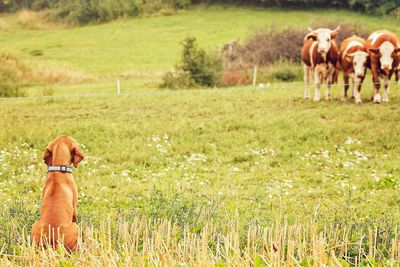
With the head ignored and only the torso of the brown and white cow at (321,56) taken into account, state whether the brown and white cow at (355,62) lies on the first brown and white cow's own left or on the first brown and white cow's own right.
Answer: on the first brown and white cow's own left

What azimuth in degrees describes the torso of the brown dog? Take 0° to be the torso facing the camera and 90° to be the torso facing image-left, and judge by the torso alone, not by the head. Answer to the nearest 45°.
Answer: approximately 180°

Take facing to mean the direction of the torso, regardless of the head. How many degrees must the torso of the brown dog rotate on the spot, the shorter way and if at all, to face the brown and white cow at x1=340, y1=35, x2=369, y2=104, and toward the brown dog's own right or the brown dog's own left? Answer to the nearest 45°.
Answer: approximately 45° to the brown dog's own right

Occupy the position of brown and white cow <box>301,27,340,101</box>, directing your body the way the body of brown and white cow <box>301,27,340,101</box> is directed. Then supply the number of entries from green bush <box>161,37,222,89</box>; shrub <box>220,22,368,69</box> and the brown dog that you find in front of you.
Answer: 1

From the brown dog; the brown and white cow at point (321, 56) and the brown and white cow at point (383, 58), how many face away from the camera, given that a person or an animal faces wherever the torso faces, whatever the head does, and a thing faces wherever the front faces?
1

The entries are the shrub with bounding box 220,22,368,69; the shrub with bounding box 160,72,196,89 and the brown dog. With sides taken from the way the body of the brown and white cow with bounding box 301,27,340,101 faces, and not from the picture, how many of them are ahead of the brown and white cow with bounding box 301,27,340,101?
1

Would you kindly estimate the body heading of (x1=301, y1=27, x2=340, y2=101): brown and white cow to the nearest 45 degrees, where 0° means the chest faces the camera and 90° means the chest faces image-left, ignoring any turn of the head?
approximately 0°
